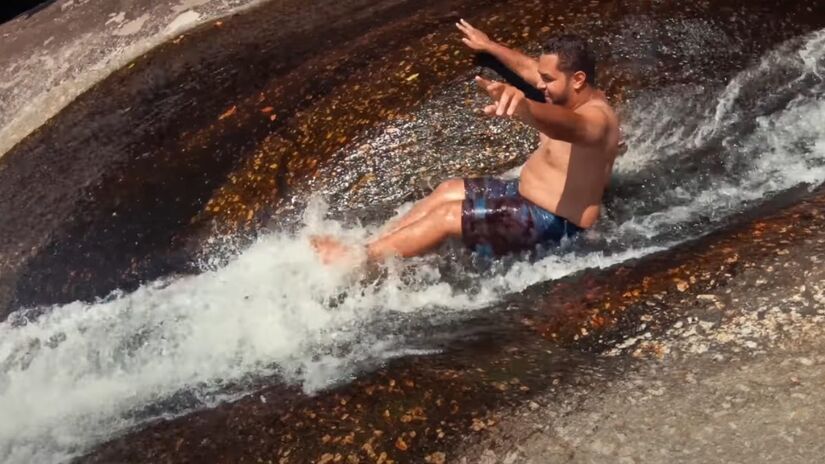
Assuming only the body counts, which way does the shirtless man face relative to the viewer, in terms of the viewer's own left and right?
facing to the left of the viewer

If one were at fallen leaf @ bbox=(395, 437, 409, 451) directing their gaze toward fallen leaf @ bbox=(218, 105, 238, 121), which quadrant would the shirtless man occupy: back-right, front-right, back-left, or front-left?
front-right

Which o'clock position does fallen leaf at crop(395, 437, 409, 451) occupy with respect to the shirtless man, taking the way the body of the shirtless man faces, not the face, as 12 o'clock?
The fallen leaf is roughly at 10 o'clock from the shirtless man.

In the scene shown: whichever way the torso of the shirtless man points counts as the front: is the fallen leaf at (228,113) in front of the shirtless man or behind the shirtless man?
in front

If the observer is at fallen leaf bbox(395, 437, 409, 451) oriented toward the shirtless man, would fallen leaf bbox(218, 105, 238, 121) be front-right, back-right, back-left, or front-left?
front-left
